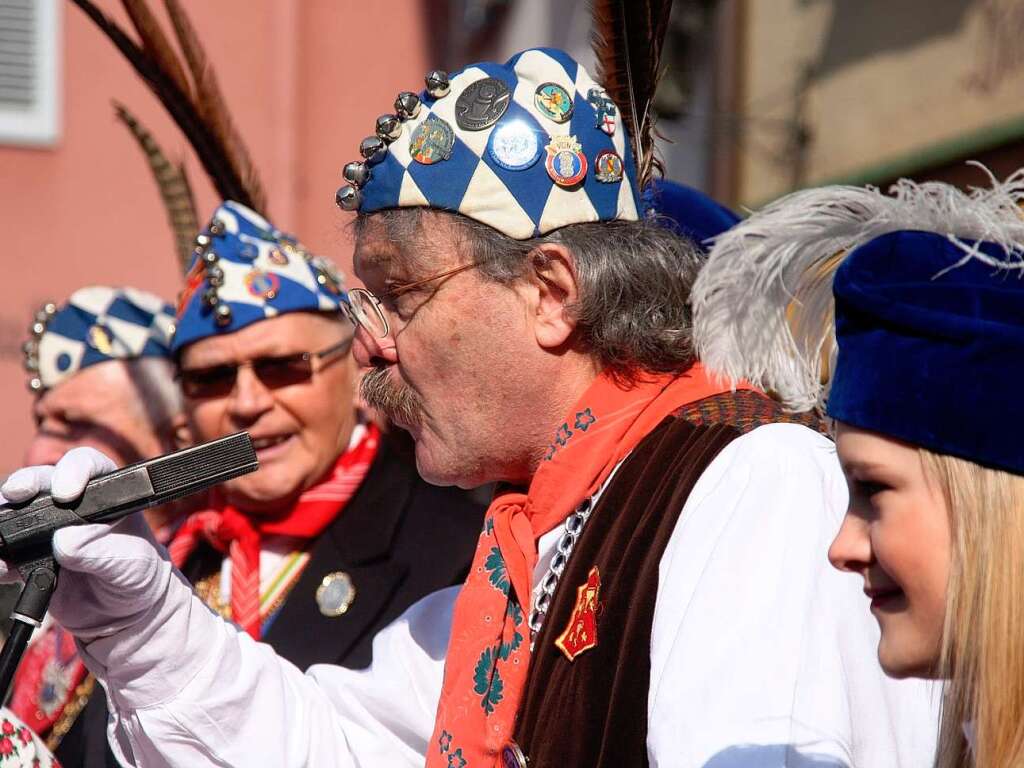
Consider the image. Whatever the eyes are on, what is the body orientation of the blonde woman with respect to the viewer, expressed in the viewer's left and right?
facing to the left of the viewer

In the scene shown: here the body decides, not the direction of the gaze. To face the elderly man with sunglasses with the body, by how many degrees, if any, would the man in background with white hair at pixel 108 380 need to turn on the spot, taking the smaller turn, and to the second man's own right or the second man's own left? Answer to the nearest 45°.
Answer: approximately 135° to the second man's own left

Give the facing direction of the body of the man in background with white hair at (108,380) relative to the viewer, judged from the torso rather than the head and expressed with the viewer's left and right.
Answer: facing to the left of the viewer

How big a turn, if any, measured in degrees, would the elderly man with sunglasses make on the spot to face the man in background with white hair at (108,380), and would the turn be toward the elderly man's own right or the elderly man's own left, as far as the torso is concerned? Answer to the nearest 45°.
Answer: approximately 90° to the elderly man's own right

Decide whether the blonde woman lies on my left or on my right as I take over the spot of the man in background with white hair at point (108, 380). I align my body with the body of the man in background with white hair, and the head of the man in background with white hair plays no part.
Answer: on my left

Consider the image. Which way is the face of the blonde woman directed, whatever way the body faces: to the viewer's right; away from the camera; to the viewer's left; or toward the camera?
to the viewer's left

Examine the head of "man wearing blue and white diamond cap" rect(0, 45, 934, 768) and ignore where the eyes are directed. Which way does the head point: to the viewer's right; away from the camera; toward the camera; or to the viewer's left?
to the viewer's left

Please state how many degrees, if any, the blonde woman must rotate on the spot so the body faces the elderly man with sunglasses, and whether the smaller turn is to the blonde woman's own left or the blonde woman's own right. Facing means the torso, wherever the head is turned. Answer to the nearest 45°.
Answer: approximately 45° to the blonde woman's own right

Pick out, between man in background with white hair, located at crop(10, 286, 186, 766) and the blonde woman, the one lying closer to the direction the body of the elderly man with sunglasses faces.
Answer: the blonde woman

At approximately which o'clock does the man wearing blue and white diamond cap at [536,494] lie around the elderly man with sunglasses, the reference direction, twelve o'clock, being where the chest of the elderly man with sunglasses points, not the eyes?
The man wearing blue and white diamond cap is roughly at 10 o'clock from the elderly man with sunglasses.

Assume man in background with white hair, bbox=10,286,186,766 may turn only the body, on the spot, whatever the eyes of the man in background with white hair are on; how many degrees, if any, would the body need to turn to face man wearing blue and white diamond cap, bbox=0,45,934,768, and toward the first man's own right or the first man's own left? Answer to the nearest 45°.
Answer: approximately 90° to the first man's own left

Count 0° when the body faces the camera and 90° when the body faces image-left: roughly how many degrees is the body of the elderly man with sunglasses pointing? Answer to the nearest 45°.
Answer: approximately 45°
